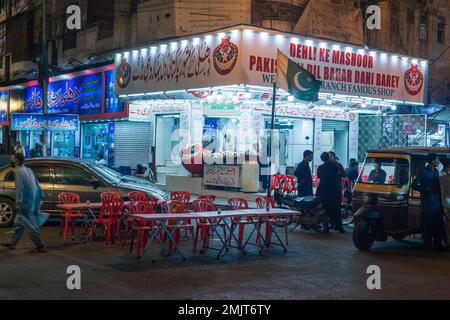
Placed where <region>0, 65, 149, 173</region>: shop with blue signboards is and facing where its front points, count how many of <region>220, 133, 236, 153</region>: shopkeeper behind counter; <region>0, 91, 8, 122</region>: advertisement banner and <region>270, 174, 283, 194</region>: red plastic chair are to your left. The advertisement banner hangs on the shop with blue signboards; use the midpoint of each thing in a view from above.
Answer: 2

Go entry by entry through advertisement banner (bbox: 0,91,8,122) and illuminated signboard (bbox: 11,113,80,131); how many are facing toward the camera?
2

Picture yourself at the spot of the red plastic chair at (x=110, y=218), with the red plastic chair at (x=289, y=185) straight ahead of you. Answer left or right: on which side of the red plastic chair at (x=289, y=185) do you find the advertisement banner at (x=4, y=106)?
left

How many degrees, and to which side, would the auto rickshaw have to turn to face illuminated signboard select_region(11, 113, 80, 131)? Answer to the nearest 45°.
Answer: approximately 90° to its right

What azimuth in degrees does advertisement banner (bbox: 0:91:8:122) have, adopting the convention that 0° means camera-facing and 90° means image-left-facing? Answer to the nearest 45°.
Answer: approximately 0°

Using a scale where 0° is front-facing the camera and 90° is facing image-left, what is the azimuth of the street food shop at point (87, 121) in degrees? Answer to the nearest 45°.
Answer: approximately 45°
